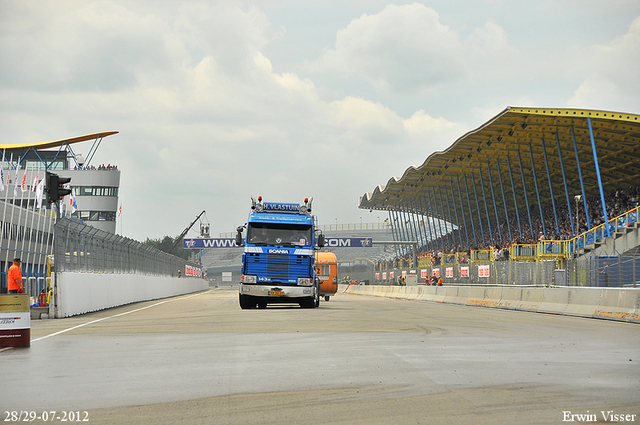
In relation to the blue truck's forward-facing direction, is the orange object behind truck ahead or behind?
behind

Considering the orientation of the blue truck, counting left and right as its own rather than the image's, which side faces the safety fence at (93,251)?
right

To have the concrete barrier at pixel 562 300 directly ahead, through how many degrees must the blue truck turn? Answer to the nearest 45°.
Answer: approximately 90° to its left

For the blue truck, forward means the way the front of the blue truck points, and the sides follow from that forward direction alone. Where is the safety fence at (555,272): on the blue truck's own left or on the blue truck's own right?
on the blue truck's own left

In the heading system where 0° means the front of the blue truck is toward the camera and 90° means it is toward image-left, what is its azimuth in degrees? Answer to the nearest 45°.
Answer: approximately 0°

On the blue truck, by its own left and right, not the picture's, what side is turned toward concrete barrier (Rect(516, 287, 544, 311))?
left

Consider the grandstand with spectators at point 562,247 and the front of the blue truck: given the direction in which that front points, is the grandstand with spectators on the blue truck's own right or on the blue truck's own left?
on the blue truck's own left

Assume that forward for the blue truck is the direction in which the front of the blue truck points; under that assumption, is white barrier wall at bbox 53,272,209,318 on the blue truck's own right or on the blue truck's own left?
on the blue truck's own right
